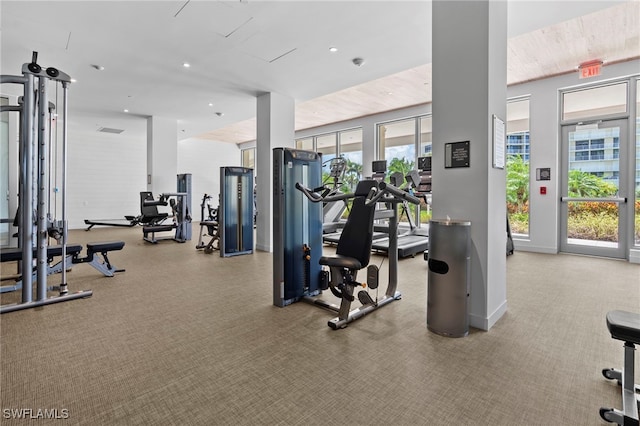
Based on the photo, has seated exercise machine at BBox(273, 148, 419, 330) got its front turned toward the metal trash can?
no

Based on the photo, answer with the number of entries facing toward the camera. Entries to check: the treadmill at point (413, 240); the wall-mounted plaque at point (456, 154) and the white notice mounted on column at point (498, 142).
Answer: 1

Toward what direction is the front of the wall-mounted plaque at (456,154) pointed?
toward the camera

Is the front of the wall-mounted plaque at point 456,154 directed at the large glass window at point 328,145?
no

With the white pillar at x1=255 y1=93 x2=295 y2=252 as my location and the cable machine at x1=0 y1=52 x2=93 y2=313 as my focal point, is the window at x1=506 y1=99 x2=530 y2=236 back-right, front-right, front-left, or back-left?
back-left

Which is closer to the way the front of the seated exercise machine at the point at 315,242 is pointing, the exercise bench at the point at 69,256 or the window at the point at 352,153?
the exercise bench

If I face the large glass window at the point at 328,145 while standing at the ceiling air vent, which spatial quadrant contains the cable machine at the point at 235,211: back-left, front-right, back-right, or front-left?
front-right

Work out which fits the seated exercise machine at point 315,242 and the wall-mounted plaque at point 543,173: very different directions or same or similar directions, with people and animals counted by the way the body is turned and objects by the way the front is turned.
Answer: same or similar directions

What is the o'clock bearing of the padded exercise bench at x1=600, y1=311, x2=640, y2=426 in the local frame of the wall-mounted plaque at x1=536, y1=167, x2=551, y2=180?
The padded exercise bench is roughly at 12 o'clock from the wall-mounted plaque.

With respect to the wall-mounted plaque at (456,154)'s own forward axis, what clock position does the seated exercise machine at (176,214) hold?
The seated exercise machine is roughly at 4 o'clock from the wall-mounted plaque.

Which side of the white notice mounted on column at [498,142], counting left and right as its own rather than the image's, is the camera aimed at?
right

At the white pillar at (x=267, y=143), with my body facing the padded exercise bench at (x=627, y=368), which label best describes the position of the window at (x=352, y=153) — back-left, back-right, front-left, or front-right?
back-left

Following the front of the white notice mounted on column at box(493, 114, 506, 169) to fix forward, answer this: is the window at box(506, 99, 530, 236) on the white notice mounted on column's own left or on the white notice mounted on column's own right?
on the white notice mounted on column's own left

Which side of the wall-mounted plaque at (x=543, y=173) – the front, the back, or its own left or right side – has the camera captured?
front

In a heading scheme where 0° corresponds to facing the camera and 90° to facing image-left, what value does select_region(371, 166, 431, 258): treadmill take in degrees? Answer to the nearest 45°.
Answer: approximately 225°
